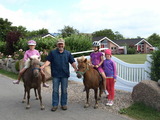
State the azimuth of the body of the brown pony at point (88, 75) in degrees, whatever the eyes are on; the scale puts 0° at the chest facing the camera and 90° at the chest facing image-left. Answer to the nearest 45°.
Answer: approximately 45°

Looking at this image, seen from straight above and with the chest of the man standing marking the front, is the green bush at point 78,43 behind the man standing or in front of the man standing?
behind

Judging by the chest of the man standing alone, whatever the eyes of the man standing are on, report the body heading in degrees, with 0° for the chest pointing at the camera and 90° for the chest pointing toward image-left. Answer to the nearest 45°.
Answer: approximately 0°

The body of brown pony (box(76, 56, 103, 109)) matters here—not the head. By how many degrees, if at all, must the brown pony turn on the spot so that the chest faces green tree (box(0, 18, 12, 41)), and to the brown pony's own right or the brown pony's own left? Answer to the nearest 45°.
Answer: approximately 90° to the brown pony's own right

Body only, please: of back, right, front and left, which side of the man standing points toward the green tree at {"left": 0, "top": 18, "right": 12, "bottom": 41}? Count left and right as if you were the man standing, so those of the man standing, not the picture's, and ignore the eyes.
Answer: back

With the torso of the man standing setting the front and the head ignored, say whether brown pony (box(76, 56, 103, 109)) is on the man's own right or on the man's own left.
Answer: on the man's own left

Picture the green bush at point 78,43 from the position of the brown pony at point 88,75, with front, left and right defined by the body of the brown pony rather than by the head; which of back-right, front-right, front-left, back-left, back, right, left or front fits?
back-right

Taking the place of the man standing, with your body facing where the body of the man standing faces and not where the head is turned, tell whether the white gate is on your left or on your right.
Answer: on your left
